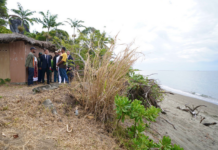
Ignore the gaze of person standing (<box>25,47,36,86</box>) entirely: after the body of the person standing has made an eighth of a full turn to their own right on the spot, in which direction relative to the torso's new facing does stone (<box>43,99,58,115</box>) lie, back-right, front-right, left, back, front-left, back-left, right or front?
front-right

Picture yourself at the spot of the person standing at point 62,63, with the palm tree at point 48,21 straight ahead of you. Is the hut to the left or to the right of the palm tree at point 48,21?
left

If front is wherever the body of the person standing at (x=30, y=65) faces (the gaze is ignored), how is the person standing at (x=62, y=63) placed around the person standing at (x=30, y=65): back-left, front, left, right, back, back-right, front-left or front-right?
front-right

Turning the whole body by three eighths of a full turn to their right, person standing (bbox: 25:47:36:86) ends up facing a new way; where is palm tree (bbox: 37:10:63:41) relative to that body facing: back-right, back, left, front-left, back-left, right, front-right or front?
back-right

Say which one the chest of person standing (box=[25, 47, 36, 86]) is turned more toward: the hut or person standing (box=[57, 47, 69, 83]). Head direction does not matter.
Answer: the person standing

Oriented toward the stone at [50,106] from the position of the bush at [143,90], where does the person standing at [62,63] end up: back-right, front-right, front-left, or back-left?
front-right

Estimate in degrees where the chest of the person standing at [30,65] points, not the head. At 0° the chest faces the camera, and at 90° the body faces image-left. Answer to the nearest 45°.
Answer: approximately 270°

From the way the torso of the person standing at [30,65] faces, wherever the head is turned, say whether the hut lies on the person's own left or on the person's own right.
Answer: on the person's own left

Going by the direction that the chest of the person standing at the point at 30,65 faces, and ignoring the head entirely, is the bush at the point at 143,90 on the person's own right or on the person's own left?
on the person's own right
